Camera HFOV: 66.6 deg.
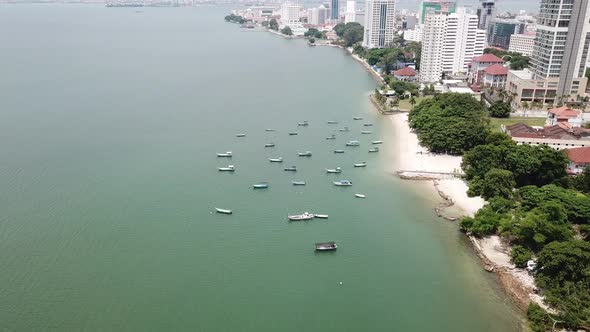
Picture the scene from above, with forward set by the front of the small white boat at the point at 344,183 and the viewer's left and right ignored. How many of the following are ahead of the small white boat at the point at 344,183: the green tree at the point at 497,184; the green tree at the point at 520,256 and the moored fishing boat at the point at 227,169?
1

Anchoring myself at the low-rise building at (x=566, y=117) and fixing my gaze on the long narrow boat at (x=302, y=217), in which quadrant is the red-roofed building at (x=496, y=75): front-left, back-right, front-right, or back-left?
back-right

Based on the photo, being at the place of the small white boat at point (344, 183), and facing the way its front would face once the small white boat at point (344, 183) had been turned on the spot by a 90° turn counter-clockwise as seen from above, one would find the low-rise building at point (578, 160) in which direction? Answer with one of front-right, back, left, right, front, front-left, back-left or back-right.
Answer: left

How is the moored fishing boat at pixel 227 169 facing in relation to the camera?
to the viewer's left

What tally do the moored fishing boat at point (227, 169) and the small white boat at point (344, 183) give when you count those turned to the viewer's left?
2

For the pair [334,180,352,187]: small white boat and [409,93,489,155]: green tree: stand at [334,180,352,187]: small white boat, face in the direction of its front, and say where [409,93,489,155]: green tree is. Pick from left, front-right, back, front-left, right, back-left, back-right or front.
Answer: back-right

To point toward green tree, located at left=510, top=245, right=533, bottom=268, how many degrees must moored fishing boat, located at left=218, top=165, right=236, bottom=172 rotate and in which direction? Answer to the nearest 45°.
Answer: approximately 135° to its left

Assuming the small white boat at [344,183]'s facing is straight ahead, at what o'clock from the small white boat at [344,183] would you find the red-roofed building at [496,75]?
The red-roofed building is roughly at 4 o'clock from the small white boat.

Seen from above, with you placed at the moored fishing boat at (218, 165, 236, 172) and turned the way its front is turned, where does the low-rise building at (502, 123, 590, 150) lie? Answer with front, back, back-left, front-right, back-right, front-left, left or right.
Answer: back

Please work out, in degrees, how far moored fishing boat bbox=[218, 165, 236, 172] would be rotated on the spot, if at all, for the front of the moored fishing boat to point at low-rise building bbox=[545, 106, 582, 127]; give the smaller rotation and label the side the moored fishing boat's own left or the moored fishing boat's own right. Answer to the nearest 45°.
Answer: approximately 180°

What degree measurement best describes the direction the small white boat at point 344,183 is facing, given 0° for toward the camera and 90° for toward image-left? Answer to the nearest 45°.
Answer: approximately 90°
